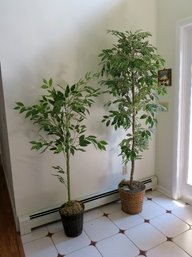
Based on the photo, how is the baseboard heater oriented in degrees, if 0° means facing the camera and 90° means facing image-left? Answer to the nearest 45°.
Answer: approximately 315°

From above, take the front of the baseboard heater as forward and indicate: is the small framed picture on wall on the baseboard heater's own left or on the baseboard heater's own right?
on the baseboard heater's own left
